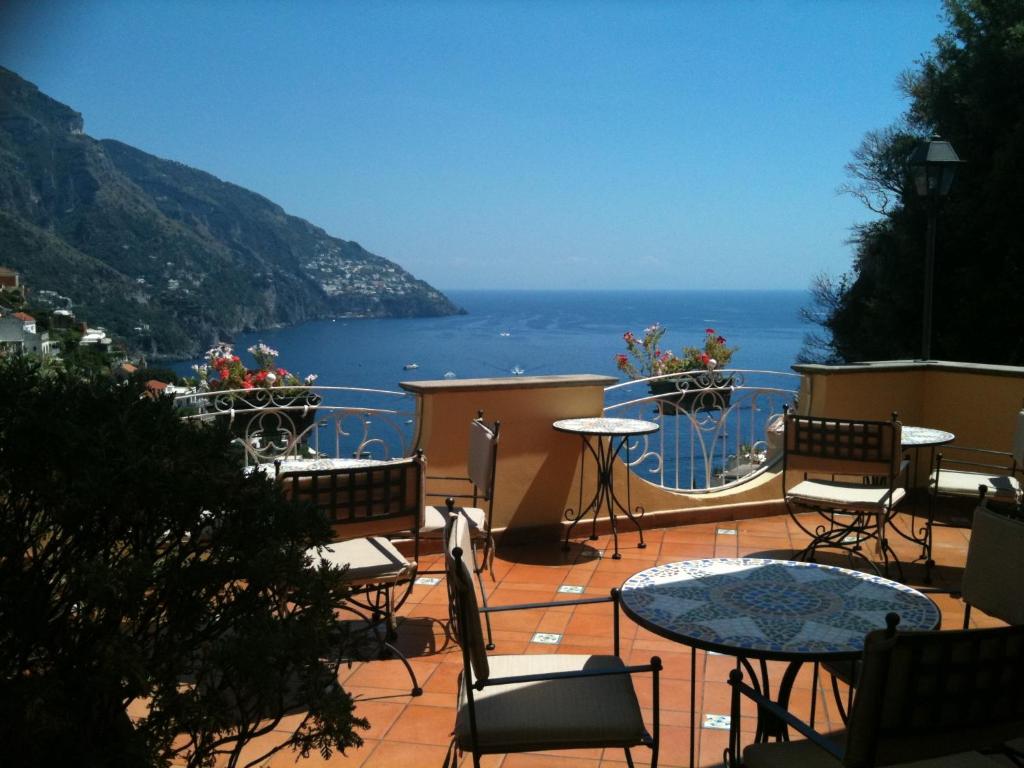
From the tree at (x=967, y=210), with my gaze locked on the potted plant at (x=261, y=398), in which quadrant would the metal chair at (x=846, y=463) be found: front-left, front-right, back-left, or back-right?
front-left

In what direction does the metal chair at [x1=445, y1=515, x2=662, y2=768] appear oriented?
to the viewer's right

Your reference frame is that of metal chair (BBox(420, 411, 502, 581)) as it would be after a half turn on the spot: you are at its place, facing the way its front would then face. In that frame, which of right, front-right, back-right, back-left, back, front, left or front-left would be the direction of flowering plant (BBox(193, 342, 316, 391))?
back-left

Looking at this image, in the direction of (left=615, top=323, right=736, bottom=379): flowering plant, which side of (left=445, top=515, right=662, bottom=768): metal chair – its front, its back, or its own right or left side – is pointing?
left

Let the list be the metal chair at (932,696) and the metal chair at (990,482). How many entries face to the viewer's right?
0

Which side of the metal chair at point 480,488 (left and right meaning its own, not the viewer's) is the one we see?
left

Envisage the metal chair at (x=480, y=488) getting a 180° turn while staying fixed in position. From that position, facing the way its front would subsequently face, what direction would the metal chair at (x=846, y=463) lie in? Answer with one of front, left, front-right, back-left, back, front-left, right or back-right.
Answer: front

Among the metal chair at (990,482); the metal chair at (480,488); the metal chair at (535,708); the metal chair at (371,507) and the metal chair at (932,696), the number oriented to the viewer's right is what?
1

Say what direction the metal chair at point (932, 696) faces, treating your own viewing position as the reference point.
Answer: facing away from the viewer and to the left of the viewer

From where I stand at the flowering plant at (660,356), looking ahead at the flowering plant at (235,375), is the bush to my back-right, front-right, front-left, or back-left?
front-left

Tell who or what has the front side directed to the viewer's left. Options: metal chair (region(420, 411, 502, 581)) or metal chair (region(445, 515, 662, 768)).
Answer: metal chair (region(420, 411, 502, 581))

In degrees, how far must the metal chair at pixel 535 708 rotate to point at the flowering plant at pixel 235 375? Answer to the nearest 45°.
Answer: approximately 135° to its left

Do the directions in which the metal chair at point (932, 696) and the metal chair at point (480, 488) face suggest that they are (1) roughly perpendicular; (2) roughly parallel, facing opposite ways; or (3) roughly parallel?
roughly perpendicular

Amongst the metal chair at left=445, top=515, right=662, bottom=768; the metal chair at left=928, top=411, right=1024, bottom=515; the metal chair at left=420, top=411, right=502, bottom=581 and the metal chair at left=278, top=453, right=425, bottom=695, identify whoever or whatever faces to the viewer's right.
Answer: the metal chair at left=445, top=515, right=662, bottom=768
